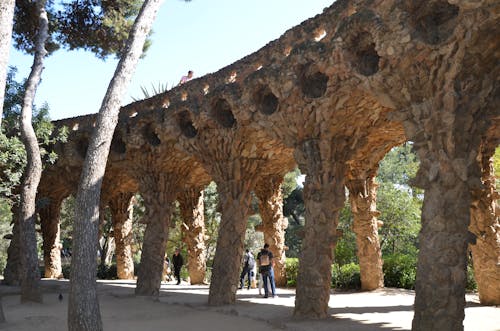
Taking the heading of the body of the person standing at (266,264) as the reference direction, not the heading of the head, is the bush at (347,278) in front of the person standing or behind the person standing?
in front

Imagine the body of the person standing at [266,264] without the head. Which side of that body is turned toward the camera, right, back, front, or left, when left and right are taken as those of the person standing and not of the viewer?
back

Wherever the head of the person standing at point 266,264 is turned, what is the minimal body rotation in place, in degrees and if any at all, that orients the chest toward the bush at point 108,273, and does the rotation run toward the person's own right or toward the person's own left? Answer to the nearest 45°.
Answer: approximately 45° to the person's own left

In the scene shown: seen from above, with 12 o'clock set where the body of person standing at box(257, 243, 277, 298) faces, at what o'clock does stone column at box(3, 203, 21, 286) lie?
The stone column is roughly at 10 o'clock from the person standing.

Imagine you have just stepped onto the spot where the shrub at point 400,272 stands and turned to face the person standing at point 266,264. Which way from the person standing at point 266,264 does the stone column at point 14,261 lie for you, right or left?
right

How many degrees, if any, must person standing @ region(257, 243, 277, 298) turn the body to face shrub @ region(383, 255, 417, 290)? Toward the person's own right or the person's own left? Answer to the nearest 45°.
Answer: approximately 45° to the person's own right
